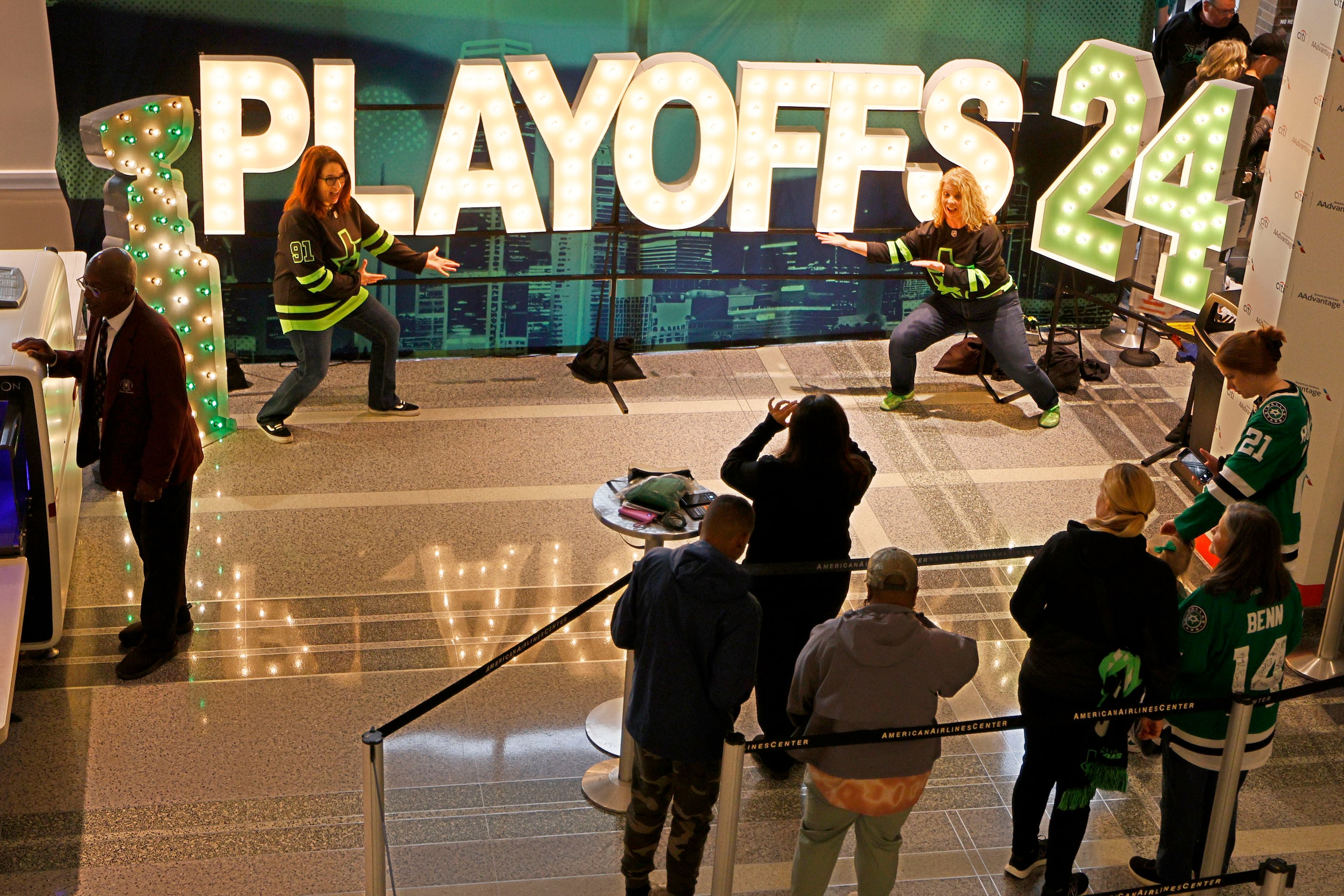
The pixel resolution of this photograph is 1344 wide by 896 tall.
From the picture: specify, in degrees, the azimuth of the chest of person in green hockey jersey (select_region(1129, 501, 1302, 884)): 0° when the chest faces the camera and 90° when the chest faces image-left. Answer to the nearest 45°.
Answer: approximately 135°

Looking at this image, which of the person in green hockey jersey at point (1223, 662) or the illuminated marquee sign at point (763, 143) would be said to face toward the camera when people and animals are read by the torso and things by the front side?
the illuminated marquee sign

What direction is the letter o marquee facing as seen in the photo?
toward the camera

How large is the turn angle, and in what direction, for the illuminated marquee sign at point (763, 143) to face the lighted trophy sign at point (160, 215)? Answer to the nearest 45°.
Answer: approximately 90° to its right

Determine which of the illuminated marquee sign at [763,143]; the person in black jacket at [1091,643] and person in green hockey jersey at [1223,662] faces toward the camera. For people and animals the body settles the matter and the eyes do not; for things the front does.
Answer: the illuminated marquee sign

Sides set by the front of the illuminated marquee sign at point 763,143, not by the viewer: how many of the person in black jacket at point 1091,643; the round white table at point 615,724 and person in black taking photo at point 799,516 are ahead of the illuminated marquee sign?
3

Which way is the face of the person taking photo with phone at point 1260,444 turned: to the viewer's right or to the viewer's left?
to the viewer's left

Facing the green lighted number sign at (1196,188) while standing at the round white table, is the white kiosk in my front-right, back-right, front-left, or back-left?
back-left

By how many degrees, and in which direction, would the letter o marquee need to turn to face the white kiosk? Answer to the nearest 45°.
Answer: approximately 45° to its right

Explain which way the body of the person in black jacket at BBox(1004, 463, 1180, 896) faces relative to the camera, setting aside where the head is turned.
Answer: away from the camera

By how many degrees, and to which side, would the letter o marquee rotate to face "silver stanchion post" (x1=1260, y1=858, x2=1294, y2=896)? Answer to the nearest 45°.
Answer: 0° — it already faces it

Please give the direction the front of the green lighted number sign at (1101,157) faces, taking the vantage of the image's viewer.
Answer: facing the viewer and to the left of the viewer

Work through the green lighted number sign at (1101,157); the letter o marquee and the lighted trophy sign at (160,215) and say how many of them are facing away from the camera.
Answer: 0

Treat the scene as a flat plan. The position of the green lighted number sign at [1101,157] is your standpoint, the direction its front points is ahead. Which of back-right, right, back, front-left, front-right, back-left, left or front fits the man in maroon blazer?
front

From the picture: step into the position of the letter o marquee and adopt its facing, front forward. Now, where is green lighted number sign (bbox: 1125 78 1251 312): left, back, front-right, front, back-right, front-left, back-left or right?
left

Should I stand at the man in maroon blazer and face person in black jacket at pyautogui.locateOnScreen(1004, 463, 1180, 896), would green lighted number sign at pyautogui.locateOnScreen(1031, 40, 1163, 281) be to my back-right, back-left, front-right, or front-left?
front-left

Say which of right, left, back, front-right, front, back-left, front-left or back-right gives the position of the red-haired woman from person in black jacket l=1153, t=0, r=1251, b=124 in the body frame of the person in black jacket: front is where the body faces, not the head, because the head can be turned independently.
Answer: right

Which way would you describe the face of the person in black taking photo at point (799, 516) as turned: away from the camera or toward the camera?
away from the camera

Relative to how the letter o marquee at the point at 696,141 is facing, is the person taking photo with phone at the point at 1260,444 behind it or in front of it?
in front

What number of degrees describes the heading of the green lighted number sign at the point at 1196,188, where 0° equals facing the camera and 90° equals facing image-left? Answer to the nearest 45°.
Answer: approximately 45°

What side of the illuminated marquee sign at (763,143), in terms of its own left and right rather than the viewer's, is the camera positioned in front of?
front

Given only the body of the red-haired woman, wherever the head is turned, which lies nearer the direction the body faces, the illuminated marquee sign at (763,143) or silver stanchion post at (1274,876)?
the silver stanchion post
